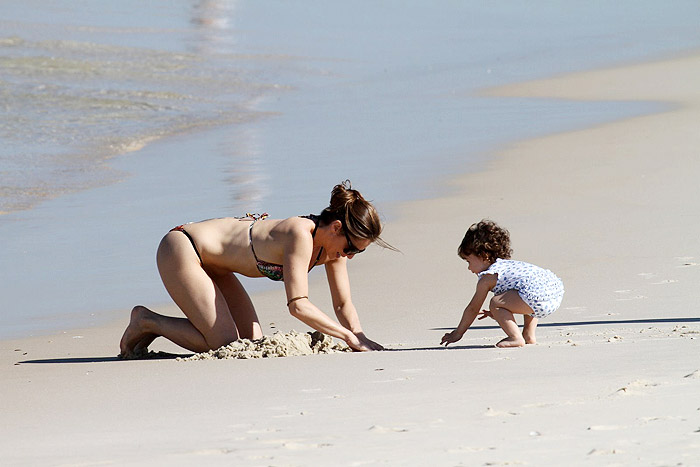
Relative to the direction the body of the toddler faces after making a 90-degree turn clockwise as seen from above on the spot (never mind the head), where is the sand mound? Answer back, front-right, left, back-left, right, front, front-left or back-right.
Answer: left

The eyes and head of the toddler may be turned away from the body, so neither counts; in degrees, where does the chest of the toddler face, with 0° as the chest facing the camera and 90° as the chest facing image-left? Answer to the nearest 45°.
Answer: approximately 90°

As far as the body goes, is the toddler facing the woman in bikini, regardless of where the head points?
yes
